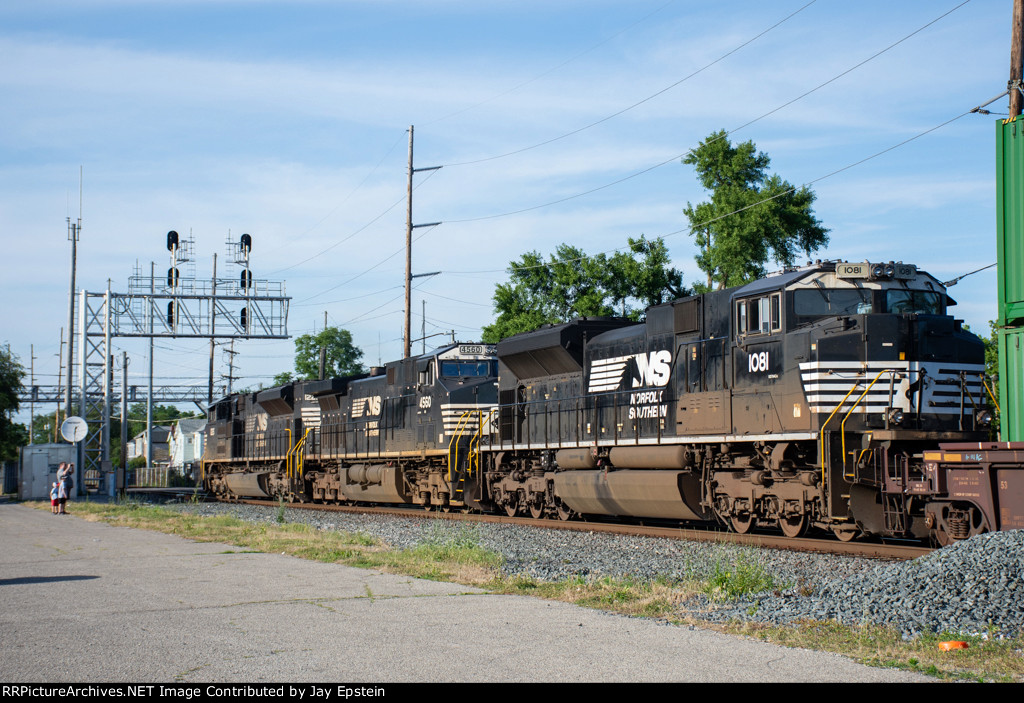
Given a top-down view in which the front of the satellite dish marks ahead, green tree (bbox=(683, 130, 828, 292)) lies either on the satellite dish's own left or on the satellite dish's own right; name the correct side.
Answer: on the satellite dish's own left

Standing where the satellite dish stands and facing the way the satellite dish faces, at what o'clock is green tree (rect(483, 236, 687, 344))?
The green tree is roughly at 9 o'clock from the satellite dish.

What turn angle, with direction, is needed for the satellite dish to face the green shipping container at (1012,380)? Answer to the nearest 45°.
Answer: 0° — it already faces it

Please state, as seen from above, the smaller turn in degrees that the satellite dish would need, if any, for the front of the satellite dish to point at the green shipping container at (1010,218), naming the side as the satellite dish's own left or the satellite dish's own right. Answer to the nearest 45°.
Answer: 0° — it already faces it

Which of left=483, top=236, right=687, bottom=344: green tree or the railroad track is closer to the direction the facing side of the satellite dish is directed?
the railroad track

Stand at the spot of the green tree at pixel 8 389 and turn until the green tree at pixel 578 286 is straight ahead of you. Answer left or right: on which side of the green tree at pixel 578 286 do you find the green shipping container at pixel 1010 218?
right

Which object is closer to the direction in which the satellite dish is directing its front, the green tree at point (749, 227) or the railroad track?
the railroad track

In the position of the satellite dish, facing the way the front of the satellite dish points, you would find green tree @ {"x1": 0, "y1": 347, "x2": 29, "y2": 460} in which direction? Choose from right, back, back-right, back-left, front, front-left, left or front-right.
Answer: back

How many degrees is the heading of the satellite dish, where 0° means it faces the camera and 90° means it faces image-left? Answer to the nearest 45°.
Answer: approximately 0°

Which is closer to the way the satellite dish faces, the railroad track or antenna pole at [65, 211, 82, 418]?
the railroad track

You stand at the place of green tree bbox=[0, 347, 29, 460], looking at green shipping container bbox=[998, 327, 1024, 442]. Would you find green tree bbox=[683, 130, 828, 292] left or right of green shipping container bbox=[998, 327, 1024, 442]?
left
